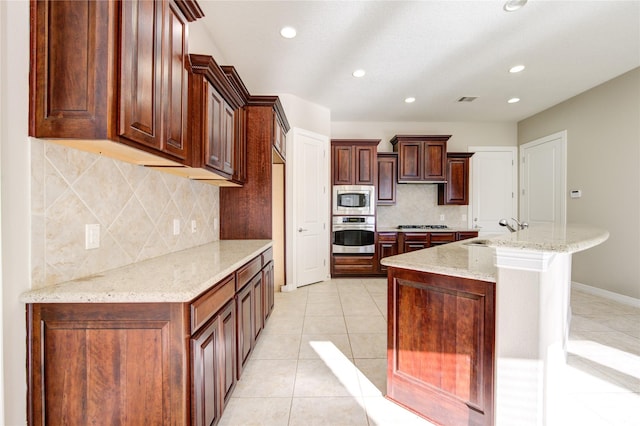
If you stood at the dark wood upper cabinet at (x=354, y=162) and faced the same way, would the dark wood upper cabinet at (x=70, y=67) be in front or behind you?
in front

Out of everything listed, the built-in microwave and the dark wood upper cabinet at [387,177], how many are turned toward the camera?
2

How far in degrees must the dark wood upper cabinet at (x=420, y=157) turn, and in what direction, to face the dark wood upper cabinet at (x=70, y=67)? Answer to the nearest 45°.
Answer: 0° — it already faces it

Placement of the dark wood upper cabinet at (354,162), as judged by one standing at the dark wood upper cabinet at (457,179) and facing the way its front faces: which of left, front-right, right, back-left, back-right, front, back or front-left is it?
front-right

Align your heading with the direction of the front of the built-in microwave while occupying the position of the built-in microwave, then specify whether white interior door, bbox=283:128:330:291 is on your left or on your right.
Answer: on your right

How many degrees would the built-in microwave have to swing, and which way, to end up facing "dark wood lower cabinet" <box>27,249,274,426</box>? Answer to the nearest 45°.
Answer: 0° — it already faces it

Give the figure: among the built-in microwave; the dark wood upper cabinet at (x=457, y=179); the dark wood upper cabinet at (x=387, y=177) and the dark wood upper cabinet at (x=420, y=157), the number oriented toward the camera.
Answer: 4

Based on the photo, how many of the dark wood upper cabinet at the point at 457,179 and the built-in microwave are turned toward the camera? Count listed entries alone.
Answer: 2

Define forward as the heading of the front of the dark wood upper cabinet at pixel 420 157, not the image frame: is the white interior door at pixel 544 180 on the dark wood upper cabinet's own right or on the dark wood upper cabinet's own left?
on the dark wood upper cabinet's own left

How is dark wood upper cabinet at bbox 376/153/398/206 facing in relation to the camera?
toward the camera

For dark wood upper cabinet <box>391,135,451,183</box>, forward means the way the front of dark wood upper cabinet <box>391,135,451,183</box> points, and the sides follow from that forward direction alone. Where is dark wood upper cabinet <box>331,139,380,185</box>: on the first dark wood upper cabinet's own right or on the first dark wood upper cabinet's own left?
on the first dark wood upper cabinet's own right

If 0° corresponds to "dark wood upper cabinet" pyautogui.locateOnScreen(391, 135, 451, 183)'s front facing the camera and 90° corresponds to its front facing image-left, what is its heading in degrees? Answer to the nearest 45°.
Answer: approximately 0°

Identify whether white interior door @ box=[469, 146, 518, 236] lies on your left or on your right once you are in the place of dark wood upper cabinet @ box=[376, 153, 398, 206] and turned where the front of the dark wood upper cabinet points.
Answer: on your left

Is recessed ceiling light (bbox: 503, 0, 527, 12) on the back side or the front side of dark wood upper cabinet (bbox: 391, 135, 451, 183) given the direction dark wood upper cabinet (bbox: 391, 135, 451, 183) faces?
on the front side

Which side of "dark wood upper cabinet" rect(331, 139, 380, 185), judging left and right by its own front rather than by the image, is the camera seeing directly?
front

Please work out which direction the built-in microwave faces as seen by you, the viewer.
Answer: facing the viewer
